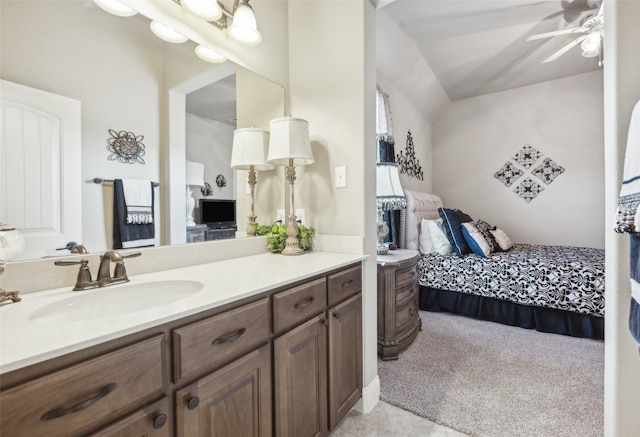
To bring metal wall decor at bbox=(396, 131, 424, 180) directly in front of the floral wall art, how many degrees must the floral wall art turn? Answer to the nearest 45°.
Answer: approximately 45° to its right

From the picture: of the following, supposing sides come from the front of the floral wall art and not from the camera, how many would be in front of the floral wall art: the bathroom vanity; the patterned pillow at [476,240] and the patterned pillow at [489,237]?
3

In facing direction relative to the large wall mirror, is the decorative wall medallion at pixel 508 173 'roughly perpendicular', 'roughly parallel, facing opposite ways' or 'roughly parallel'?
roughly perpendicular

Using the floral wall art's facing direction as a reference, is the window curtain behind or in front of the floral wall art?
in front

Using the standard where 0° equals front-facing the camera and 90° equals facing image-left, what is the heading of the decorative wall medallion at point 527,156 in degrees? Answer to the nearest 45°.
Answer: approximately 0°

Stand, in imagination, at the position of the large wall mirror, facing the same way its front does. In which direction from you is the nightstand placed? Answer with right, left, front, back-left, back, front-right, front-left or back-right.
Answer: front-left

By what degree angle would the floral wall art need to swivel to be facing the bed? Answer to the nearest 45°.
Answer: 0° — it already faces it

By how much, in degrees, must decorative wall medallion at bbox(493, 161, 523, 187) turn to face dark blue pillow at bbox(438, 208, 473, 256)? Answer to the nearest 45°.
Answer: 0° — it already faces it

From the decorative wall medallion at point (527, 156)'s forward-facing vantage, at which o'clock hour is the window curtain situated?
The window curtain is roughly at 1 o'clock from the decorative wall medallion.

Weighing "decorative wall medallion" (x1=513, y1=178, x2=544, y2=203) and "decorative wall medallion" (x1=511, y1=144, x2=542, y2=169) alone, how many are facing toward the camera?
2
